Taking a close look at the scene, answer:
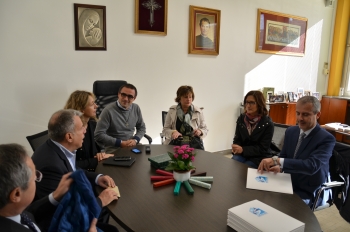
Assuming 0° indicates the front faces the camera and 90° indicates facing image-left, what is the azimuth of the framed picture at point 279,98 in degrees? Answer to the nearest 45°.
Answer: approximately 0°

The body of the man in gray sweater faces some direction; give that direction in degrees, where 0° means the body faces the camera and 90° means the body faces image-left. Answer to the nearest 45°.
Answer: approximately 315°

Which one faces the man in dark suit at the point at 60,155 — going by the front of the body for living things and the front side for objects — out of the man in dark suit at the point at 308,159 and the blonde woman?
the man in dark suit at the point at 308,159

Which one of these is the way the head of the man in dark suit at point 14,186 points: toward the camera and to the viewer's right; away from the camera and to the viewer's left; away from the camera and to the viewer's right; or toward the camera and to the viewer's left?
away from the camera and to the viewer's right

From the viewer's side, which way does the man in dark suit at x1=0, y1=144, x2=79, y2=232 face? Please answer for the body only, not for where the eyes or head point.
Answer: to the viewer's right

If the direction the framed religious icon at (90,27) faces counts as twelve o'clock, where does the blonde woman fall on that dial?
The blonde woman is roughly at 12 o'clock from the framed religious icon.

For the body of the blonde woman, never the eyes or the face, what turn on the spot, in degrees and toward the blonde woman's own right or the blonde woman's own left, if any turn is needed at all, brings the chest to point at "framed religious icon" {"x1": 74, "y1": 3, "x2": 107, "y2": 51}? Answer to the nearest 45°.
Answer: approximately 90° to the blonde woman's own left

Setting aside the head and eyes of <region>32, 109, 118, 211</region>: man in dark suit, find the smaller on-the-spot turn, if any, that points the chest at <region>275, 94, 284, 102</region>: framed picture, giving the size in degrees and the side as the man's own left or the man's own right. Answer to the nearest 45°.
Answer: approximately 45° to the man's own left

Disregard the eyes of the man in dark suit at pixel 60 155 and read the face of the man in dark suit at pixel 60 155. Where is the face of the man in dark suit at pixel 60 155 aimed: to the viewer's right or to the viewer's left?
to the viewer's right

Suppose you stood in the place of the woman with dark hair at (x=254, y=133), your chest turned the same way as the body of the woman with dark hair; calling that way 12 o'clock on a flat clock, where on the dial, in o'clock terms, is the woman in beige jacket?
The woman in beige jacket is roughly at 2 o'clock from the woman with dark hair.

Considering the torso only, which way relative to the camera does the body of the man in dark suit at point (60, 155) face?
to the viewer's right

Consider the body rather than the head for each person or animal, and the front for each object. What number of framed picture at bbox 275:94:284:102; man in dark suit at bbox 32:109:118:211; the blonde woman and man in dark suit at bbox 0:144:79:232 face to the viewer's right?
3

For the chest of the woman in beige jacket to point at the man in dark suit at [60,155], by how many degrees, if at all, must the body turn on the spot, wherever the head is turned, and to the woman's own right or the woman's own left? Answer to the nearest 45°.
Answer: approximately 45° to the woman's own right

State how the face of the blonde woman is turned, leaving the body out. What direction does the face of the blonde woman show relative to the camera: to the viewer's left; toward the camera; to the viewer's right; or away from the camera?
to the viewer's right
